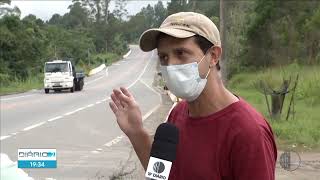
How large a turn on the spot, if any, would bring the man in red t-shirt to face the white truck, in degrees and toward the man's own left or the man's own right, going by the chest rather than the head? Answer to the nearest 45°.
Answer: approximately 135° to the man's own right

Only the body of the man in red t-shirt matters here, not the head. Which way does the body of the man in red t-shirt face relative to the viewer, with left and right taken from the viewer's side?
facing the viewer and to the left of the viewer
